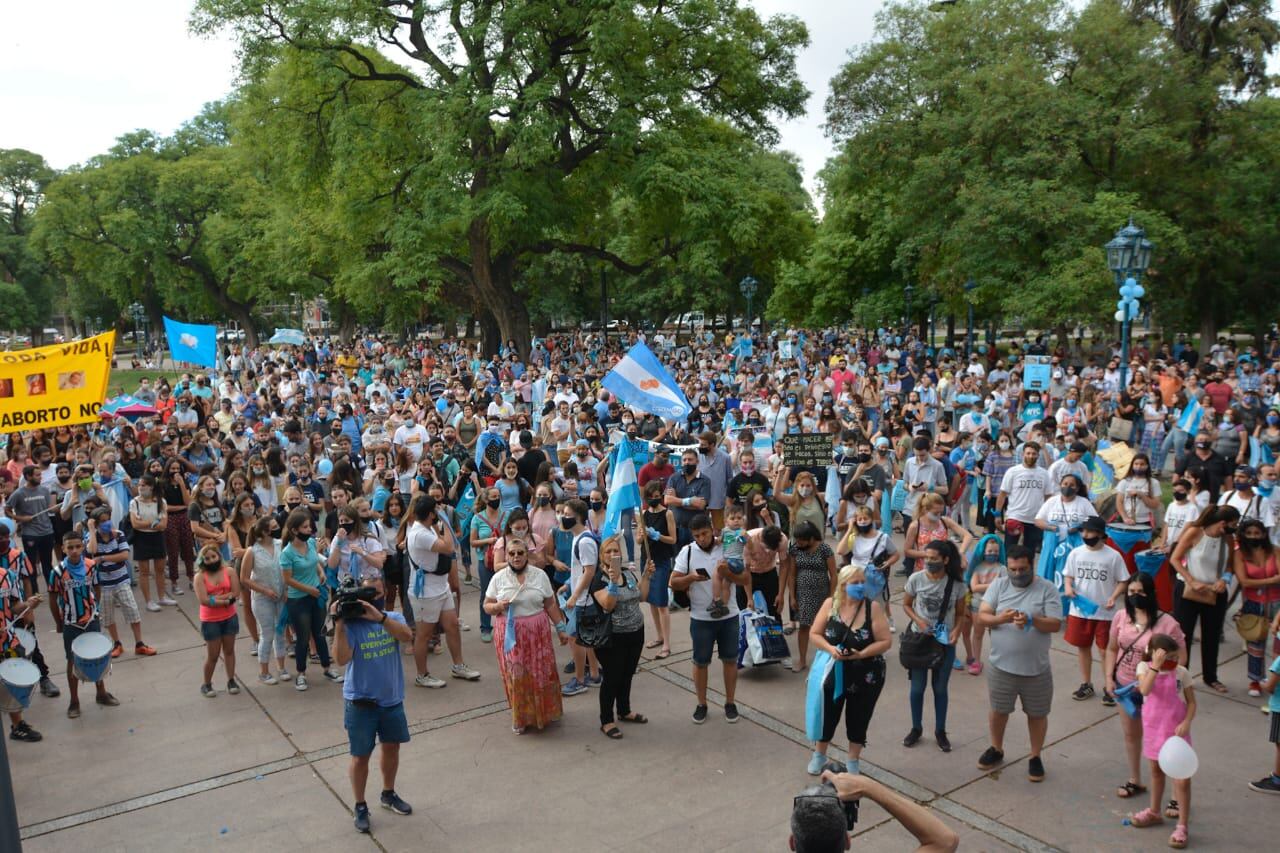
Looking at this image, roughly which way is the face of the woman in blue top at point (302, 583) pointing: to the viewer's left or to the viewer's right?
to the viewer's right

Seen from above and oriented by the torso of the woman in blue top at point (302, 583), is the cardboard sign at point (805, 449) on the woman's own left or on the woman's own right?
on the woman's own left

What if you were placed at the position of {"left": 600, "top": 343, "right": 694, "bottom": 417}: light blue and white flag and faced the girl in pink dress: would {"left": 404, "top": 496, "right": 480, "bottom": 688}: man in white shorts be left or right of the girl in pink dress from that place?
right

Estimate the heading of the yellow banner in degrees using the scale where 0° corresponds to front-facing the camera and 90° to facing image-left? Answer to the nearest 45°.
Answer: approximately 0°

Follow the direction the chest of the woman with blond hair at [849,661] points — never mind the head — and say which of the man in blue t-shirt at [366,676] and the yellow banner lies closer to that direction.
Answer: the man in blue t-shirt

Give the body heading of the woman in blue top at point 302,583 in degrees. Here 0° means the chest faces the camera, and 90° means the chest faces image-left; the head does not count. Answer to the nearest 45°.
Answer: approximately 315°

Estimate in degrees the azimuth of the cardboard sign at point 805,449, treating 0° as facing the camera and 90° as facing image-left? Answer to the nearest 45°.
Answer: approximately 0°

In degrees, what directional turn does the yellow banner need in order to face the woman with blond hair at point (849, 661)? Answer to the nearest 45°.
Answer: approximately 45° to its left
